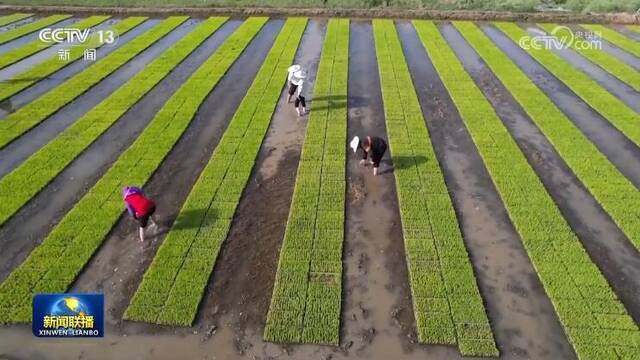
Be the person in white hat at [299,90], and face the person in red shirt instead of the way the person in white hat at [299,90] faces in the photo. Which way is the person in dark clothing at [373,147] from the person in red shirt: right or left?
left

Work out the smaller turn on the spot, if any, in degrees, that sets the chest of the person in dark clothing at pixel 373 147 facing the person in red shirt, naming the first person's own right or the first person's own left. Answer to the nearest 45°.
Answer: approximately 45° to the first person's own left

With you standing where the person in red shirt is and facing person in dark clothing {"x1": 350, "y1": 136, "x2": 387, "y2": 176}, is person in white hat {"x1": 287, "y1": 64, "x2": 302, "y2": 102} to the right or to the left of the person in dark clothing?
left

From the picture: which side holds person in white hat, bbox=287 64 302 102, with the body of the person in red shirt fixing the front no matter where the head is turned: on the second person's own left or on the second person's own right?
on the second person's own right

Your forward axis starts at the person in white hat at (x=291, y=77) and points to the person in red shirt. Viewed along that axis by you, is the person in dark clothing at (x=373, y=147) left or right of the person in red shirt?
left

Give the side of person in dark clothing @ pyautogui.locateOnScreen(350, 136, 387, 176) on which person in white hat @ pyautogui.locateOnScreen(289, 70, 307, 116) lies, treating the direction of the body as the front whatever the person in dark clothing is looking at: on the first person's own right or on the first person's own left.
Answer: on the first person's own right

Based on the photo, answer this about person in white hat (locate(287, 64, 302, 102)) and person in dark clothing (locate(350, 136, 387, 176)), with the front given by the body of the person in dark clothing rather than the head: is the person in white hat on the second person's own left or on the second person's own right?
on the second person's own right

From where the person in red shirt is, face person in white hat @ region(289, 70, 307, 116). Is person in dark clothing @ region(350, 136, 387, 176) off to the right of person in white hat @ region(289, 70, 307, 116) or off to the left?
right

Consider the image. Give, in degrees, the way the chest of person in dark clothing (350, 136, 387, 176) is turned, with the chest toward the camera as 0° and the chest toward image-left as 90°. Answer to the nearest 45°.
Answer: approximately 90°
